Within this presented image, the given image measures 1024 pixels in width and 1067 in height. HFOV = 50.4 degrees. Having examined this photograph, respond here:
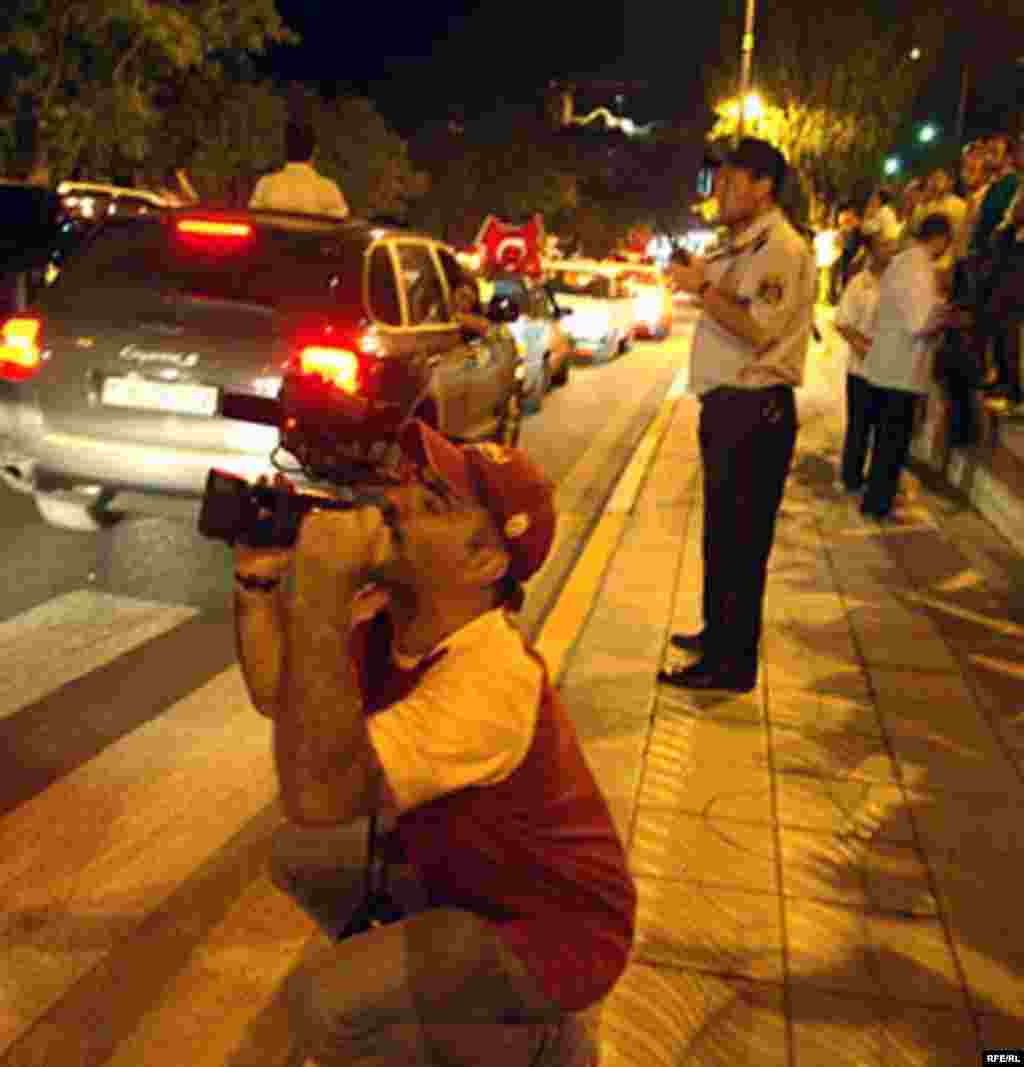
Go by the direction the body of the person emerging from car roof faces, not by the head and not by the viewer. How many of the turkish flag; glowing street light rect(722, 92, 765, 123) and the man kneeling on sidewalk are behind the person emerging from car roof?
1

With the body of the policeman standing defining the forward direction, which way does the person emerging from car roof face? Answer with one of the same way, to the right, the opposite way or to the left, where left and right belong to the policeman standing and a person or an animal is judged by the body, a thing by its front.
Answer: to the right

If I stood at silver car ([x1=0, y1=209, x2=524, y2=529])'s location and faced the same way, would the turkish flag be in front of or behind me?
in front

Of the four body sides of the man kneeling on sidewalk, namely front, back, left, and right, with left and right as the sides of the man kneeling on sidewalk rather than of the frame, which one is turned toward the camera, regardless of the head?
left

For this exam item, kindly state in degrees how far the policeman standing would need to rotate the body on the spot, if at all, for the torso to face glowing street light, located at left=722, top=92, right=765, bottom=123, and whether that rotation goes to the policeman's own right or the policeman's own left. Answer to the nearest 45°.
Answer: approximately 90° to the policeman's own right

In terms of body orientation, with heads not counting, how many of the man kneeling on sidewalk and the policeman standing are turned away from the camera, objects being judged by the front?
0

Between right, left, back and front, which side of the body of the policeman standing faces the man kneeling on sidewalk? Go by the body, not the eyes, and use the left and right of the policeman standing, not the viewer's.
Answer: left

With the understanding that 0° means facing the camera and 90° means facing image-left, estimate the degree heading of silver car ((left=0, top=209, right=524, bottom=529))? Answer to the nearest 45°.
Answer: approximately 225°

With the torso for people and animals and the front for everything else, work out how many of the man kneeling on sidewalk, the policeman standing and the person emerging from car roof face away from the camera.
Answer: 1

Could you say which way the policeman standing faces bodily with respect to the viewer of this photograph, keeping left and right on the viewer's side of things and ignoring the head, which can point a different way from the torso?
facing to the left of the viewer

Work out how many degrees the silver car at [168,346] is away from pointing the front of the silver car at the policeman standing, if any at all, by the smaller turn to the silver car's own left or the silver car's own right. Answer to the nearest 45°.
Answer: approximately 90° to the silver car's own right

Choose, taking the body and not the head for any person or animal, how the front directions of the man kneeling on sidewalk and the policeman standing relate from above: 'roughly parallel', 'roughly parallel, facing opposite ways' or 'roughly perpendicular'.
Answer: roughly parallel

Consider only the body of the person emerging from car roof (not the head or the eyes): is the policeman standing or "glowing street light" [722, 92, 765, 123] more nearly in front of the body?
the glowing street light

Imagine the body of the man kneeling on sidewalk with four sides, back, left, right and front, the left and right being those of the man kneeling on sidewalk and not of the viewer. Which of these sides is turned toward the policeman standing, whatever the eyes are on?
right

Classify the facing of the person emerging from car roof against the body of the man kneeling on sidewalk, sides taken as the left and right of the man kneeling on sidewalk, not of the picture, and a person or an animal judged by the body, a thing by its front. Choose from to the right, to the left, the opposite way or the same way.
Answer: to the right

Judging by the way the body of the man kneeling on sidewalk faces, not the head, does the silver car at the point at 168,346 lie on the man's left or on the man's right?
on the man's right

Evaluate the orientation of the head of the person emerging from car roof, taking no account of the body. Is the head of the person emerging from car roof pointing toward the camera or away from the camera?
away from the camera

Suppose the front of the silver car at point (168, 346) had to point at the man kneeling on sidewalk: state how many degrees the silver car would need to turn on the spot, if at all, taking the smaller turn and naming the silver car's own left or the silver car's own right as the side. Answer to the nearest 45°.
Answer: approximately 135° to the silver car's own right
